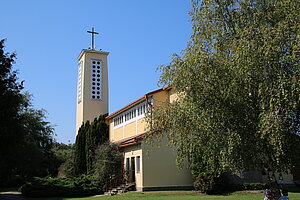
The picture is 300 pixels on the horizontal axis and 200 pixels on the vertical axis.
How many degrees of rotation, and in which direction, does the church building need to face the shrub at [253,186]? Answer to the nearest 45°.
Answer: approximately 90° to its left

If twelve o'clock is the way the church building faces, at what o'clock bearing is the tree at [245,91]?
The tree is roughly at 10 o'clock from the church building.

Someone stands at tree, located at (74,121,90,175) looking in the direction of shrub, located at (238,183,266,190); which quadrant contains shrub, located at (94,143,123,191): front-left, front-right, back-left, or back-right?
front-right

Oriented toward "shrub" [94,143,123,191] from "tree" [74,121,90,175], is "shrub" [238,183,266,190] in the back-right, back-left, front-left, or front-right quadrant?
front-left

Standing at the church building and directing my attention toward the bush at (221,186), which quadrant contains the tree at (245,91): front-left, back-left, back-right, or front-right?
front-right

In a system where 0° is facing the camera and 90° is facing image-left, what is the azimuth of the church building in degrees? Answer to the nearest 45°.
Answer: approximately 45°

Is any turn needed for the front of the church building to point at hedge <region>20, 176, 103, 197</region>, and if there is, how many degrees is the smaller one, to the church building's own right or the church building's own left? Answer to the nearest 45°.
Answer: approximately 45° to the church building's own right

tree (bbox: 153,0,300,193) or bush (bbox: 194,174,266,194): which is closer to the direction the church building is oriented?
the tree

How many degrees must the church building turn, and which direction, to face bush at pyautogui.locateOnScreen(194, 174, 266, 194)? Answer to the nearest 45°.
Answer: approximately 90° to its left
